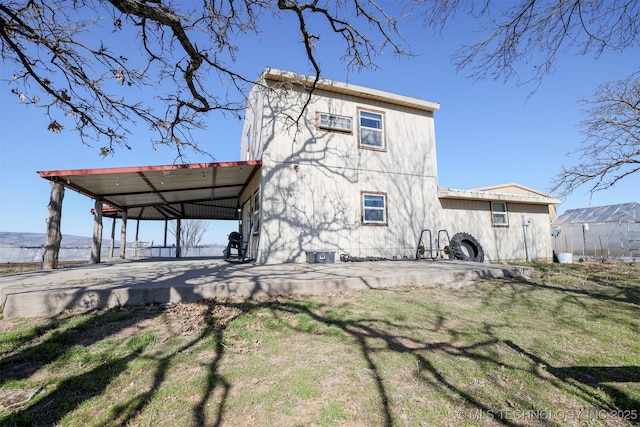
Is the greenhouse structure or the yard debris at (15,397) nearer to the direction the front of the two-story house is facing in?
the yard debris

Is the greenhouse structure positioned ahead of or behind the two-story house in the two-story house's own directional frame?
behind

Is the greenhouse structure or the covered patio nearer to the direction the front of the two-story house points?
the covered patio
